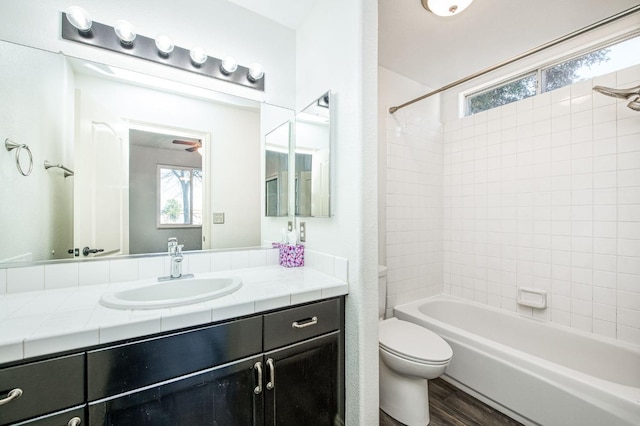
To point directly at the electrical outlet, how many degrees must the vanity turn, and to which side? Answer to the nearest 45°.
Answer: approximately 90° to its left

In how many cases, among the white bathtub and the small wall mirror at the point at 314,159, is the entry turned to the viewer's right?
0

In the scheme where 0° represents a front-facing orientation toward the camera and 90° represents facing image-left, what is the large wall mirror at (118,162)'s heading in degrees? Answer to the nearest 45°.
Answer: approximately 315°

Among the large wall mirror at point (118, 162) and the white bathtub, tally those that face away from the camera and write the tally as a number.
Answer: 0

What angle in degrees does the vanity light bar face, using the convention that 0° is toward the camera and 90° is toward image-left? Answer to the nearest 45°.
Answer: approximately 315°

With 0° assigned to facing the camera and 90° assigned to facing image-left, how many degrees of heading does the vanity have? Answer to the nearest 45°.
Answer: approximately 315°
